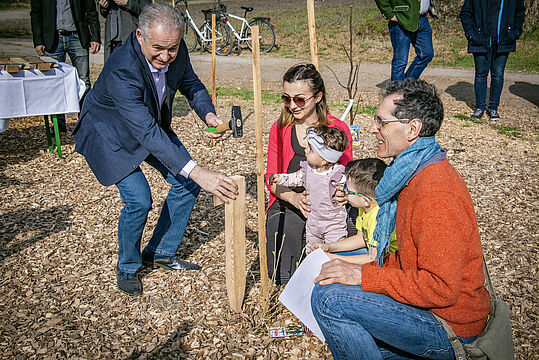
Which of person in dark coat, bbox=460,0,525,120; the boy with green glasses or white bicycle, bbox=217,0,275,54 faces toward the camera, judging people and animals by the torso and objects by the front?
the person in dark coat

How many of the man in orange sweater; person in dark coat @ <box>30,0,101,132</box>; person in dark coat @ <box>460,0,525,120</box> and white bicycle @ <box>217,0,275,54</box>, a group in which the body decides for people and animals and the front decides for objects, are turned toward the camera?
2

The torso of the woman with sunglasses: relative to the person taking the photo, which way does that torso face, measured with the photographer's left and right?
facing the viewer and to the left of the viewer

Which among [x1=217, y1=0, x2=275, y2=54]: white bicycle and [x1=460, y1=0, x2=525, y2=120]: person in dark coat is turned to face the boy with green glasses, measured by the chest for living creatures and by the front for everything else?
the person in dark coat

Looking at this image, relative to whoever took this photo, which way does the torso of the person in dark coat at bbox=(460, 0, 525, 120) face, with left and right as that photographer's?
facing the viewer

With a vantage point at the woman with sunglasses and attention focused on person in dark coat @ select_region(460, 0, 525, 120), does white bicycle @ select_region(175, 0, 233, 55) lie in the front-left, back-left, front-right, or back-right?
front-left

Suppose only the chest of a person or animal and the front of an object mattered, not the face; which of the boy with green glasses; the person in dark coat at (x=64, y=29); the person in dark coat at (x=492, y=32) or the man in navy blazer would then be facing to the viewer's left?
the boy with green glasses

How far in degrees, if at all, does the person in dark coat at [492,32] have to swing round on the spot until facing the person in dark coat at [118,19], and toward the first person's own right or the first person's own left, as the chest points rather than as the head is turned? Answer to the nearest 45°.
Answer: approximately 45° to the first person's own right

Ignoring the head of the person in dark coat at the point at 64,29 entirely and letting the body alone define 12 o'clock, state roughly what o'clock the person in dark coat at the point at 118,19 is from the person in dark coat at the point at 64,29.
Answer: the person in dark coat at the point at 118,19 is roughly at 10 o'clock from the person in dark coat at the point at 64,29.

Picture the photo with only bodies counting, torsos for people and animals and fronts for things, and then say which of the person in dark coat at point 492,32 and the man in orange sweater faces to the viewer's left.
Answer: the man in orange sweater

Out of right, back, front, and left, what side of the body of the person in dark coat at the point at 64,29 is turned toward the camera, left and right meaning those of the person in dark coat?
front

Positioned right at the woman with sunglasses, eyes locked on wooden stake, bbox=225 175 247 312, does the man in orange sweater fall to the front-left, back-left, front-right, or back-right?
front-left

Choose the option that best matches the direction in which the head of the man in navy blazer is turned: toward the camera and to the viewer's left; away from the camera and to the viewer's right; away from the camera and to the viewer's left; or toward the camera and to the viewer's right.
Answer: toward the camera and to the viewer's right

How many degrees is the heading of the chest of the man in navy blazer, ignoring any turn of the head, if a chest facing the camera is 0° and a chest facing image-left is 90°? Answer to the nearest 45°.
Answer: approximately 315°

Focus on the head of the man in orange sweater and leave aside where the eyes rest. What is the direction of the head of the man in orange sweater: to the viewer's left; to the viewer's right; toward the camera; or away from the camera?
to the viewer's left

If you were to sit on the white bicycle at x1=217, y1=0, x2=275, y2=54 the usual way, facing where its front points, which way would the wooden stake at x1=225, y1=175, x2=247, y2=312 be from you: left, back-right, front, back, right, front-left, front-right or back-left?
left

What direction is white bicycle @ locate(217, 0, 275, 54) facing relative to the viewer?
to the viewer's left
